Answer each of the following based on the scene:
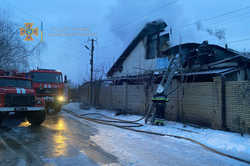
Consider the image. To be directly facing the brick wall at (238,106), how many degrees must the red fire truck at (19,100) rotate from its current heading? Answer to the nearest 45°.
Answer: approximately 45° to its left

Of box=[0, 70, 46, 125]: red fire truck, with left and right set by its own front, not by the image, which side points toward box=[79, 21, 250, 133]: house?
left

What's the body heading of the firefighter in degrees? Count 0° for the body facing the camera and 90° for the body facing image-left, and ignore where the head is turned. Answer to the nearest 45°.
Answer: approximately 180°

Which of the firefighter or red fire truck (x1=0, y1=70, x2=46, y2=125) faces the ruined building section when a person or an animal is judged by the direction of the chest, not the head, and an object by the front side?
the firefighter

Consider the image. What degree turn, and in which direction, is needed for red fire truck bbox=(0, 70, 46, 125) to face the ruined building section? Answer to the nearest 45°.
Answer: approximately 135° to its left

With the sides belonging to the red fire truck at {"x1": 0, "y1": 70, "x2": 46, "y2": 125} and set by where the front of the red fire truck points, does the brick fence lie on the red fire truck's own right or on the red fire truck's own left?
on the red fire truck's own left

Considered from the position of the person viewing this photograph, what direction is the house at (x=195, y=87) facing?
facing the viewer and to the left of the viewer

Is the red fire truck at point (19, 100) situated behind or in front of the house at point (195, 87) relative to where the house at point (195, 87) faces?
in front

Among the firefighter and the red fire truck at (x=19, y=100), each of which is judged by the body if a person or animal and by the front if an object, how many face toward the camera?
1
